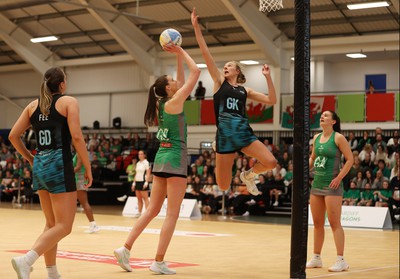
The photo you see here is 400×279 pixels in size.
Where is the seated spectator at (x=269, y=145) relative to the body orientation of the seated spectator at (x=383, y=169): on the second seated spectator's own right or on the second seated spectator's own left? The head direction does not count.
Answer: on the second seated spectator's own right

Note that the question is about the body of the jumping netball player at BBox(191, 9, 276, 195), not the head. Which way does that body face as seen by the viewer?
toward the camera

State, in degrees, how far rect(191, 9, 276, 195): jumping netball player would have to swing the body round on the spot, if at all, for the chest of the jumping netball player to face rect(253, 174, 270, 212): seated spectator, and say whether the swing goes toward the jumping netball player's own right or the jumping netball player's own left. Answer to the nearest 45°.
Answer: approximately 180°

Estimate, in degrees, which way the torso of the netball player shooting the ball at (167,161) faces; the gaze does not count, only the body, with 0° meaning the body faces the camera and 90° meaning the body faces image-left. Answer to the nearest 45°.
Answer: approximately 225°

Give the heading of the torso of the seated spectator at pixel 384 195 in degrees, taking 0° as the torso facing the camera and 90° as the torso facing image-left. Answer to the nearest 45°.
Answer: approximately 45°

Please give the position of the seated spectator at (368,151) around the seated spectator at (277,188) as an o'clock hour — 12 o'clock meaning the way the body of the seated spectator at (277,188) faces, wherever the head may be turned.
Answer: the seated spectator at (368,151) is roughly at 7 o'clock from the seated spectator at (277,188).

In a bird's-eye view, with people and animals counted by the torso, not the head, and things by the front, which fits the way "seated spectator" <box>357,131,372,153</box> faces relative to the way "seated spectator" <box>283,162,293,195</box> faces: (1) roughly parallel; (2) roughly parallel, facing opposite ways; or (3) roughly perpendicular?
roughly parallel

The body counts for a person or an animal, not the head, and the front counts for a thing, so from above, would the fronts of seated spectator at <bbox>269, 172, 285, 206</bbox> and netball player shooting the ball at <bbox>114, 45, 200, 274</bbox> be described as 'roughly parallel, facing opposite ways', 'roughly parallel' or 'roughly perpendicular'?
roughly parallel, facing opposite ways

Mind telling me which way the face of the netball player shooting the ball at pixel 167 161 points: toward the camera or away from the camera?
away from the camera

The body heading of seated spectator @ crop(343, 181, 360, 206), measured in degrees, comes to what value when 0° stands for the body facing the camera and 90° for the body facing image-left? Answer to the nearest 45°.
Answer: approximately 45°

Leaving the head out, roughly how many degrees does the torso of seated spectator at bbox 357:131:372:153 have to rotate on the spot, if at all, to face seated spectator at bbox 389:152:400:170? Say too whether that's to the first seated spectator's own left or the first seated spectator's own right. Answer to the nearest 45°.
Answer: approximately 90° to the first seated spectator's own left

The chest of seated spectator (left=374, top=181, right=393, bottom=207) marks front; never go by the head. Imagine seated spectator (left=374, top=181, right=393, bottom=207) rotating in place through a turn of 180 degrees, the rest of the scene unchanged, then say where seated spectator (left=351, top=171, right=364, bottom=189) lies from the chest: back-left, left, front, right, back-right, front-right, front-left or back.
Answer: left

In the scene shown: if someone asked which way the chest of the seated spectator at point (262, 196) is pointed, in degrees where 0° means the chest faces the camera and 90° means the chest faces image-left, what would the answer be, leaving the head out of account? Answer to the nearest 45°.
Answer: approximately 45°
